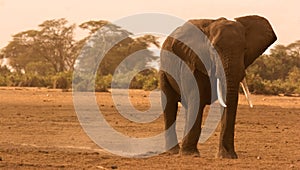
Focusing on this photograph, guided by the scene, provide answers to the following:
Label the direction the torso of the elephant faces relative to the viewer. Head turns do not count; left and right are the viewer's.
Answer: facing the viewer and to the right of the viewer

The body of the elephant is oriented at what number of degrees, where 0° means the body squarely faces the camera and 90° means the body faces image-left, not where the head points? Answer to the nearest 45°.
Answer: approximately 315°
